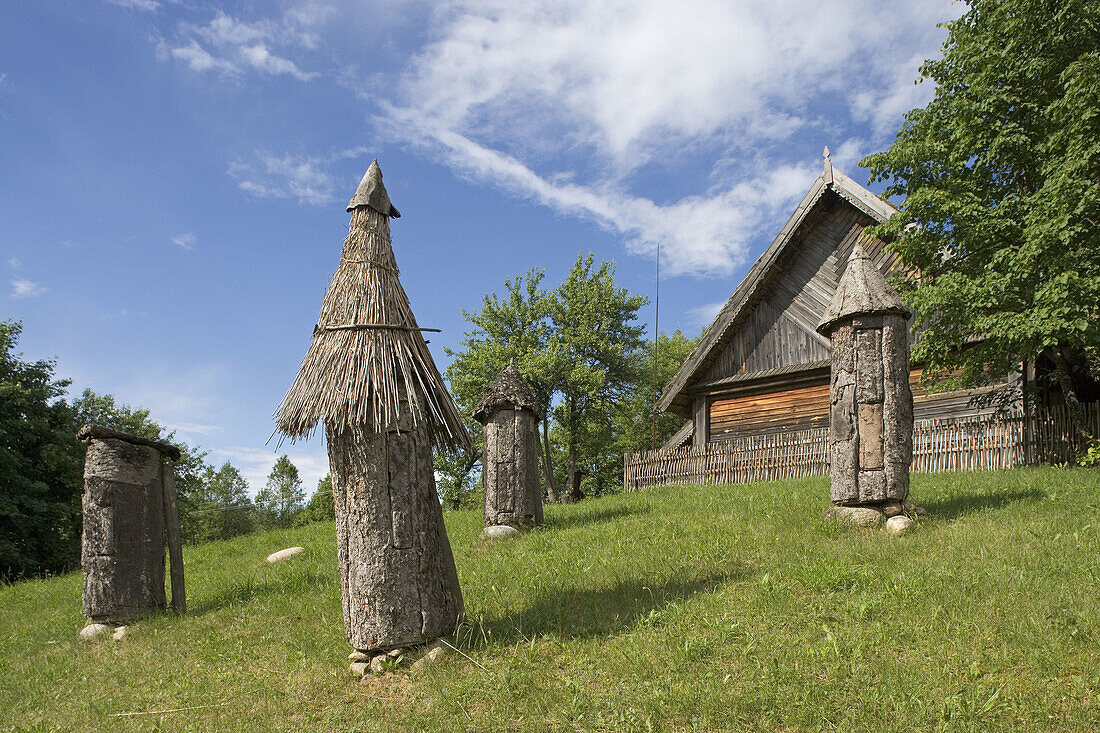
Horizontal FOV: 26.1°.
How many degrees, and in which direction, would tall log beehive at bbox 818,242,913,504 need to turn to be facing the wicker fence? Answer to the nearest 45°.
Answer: approximately 180°

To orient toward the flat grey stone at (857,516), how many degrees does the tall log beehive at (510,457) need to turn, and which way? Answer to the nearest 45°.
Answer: approximately 45° to its left

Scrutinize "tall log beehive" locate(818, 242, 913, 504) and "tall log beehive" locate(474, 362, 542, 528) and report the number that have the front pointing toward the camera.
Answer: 2

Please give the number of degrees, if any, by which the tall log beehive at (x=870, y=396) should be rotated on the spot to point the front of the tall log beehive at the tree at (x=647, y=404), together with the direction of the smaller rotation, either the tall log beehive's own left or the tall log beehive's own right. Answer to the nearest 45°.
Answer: approximately 180°

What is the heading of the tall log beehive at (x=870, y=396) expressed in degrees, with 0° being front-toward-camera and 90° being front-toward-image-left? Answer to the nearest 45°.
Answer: approximately 0°

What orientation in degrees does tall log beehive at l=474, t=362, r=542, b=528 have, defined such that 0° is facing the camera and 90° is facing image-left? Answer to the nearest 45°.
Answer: approximately 0°

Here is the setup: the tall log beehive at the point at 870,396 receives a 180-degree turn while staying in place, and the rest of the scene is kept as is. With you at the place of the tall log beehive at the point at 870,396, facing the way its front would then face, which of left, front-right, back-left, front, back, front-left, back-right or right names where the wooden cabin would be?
front

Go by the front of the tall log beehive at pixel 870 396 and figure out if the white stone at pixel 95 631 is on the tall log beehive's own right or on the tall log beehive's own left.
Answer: on the tall log beehive's own right
